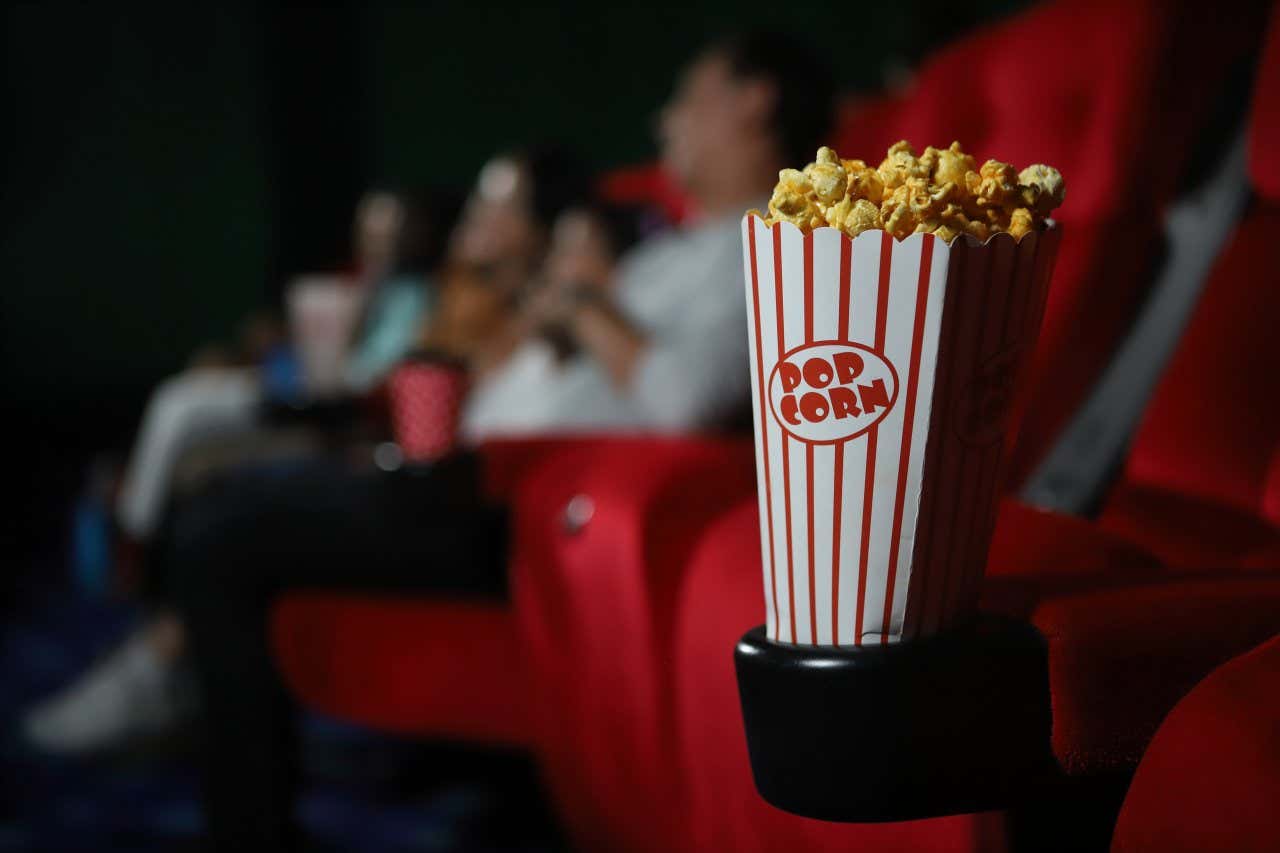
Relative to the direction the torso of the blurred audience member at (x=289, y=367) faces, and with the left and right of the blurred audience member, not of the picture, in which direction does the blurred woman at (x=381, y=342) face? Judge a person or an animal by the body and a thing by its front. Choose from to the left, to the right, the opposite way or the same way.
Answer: the same way

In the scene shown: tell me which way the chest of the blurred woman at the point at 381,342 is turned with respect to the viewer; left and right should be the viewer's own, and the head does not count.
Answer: facing to the left of the viewer

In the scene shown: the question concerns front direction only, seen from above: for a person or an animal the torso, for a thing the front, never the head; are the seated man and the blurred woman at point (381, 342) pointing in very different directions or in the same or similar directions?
same or similar directions

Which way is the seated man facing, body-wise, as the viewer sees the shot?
to the viewer's left

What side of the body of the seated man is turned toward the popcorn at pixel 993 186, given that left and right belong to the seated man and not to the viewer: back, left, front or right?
left

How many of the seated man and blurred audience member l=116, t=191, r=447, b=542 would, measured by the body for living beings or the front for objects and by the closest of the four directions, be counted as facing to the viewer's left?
2

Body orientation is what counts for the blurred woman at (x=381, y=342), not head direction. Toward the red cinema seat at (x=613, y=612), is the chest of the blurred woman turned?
no

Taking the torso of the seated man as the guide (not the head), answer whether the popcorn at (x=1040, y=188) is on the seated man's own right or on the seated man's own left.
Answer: on the seated man's own left

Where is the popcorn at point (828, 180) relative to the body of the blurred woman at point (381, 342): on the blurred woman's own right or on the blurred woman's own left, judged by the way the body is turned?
on the blurred woman's own left

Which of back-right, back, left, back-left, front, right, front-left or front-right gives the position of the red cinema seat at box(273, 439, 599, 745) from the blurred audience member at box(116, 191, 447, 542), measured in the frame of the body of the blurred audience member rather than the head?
left

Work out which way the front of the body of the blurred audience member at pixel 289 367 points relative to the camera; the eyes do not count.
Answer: to the viewer's left

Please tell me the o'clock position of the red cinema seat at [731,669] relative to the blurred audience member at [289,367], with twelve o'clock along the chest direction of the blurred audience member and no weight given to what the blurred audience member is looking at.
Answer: The red cinema seat is roughly at 9 o'clock from the blurred audience member.

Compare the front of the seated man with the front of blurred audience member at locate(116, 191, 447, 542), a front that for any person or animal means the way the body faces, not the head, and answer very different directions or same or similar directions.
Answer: same or similar directions

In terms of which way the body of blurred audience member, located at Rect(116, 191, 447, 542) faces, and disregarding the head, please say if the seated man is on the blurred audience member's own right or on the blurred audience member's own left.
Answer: on the blurred audience member's own left
